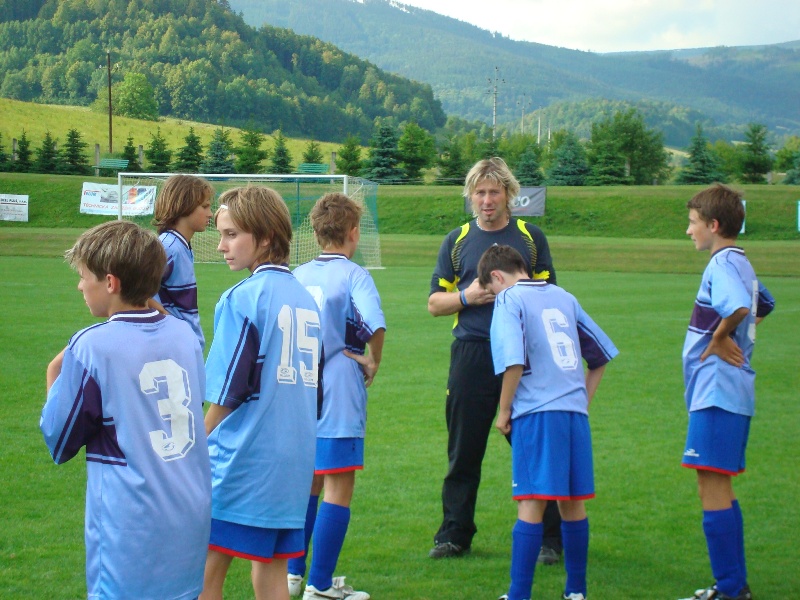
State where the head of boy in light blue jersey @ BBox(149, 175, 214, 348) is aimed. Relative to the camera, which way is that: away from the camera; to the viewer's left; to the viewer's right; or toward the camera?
to the viewer's right

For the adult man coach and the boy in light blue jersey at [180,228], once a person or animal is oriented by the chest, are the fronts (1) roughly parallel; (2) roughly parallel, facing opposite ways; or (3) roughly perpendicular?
roughly perpendicular

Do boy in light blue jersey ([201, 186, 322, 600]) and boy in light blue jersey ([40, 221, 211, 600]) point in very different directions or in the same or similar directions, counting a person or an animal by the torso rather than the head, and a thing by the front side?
same or similar directions

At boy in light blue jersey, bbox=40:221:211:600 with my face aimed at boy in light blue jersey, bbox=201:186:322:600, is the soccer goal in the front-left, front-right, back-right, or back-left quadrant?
front-left

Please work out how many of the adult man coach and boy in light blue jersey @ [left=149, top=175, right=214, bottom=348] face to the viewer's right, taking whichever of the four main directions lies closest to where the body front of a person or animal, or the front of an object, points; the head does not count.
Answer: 1

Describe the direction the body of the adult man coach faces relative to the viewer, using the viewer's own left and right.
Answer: facing the viewer

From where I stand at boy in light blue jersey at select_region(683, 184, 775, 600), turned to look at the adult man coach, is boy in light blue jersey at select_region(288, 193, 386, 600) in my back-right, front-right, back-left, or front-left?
front-left

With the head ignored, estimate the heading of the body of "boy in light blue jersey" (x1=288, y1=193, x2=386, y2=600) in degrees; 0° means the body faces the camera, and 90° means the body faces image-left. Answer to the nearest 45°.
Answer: approximately 225°

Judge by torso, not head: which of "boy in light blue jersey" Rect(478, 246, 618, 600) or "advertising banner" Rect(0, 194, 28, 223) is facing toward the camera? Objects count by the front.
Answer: the advertising banner

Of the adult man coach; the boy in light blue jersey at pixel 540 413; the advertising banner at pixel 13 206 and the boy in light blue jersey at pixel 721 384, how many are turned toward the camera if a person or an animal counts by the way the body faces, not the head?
2

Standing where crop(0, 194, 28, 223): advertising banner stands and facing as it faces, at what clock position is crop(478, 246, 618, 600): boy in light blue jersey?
The boy in light blue jersey is roughly at 12 o'clock from the advertising banner.

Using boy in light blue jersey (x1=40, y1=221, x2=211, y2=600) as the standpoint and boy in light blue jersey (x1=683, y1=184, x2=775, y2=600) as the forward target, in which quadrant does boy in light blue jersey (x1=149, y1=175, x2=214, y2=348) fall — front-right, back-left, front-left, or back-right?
front-left

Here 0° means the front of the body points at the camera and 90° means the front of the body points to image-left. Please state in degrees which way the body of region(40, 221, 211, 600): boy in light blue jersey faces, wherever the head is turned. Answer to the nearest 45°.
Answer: approximately 135°

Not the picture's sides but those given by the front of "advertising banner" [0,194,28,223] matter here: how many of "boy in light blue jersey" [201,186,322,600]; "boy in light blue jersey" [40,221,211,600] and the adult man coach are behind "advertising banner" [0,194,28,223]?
0

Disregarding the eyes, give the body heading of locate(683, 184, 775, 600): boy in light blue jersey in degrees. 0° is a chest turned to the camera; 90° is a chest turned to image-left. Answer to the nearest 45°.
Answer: approximately 90°

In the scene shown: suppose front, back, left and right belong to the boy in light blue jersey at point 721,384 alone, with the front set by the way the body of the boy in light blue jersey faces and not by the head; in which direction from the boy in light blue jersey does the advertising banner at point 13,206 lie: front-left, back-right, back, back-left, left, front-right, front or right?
front-right

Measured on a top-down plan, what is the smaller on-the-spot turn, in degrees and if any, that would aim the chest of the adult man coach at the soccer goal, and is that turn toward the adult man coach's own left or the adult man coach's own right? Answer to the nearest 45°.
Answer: approximately 180°

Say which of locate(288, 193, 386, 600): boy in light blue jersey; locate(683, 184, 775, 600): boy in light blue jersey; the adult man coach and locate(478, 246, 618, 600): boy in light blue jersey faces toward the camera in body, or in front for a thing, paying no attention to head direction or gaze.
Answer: the adult man coach

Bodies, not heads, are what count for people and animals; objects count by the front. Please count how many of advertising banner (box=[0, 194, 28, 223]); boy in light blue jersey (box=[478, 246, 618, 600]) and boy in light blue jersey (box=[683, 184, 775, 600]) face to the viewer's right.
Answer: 0

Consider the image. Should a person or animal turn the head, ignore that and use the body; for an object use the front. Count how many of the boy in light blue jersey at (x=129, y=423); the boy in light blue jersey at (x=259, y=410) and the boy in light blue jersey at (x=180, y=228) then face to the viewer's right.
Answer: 1

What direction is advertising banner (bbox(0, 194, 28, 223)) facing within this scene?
toward the camera
